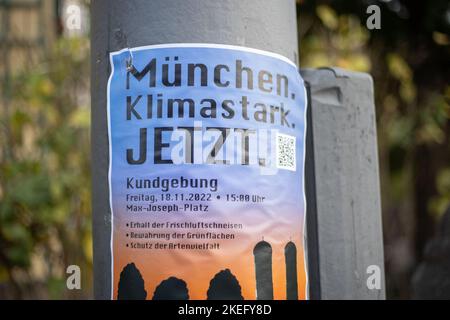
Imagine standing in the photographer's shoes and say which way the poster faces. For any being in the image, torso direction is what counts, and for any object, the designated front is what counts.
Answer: facing the viewer
